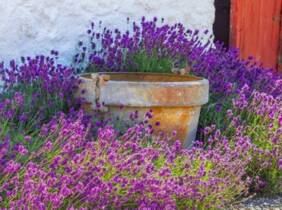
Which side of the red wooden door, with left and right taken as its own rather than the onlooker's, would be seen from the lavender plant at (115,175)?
front

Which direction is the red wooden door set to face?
toward the camera

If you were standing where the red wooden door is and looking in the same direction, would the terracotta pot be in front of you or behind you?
in front
